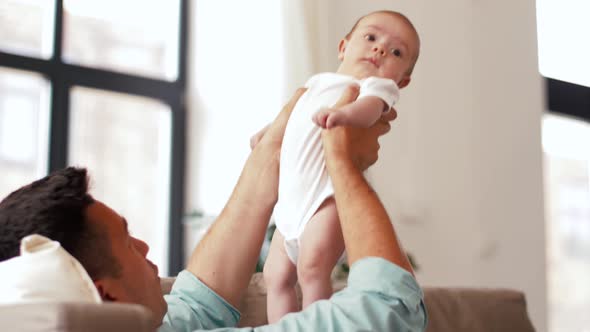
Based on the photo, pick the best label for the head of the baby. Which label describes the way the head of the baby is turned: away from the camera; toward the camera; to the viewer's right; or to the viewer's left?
toward the camera

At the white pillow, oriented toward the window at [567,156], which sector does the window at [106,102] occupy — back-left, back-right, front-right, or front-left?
front-left

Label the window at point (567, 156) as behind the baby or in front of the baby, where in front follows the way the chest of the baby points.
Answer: behind

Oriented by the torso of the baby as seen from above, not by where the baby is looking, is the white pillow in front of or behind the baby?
in front

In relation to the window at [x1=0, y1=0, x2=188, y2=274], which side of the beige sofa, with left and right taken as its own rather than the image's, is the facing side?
back

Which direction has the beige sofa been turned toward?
toward the camera

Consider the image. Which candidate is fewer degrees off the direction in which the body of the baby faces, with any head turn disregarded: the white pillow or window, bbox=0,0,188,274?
the white pillow

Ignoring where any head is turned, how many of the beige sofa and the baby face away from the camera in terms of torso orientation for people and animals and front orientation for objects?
0
